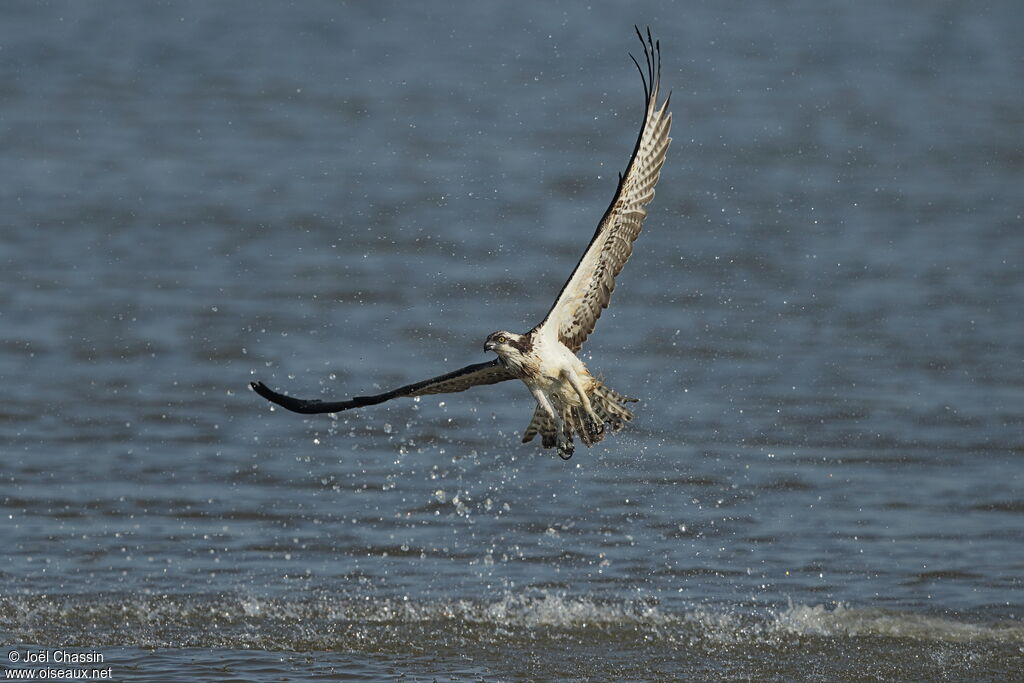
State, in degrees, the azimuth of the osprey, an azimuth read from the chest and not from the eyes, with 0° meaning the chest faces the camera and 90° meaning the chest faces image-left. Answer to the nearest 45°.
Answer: approximately 45°
